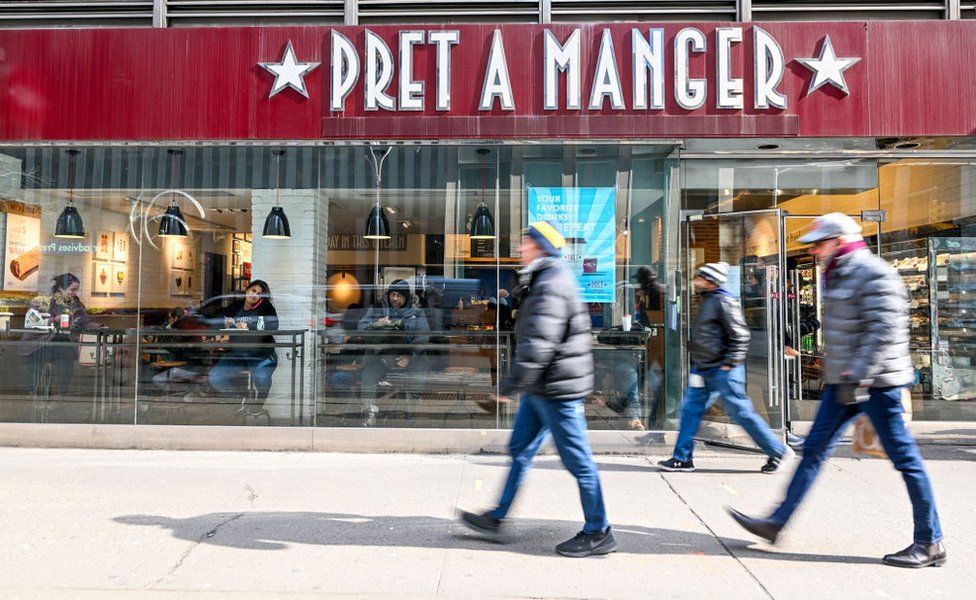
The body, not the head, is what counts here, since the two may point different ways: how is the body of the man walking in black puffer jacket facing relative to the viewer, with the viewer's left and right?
facing to the left of the viewer

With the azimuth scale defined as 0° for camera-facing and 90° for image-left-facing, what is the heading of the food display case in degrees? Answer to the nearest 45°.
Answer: approximately 0°

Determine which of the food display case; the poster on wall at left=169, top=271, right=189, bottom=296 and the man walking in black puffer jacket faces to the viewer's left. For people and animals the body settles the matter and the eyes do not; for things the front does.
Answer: the man walking in black puffer jacket

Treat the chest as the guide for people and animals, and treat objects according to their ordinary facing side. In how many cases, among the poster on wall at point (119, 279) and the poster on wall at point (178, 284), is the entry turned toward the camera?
2

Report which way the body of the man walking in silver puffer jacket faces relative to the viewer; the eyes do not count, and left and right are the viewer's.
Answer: facing to the left of the viewer

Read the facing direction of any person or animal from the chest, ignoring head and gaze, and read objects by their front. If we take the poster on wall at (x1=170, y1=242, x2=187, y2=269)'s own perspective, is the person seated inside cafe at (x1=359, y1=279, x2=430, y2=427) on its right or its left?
on its left

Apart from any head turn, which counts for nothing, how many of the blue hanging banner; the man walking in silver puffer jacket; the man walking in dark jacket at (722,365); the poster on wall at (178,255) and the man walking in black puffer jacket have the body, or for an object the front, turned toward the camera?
2
